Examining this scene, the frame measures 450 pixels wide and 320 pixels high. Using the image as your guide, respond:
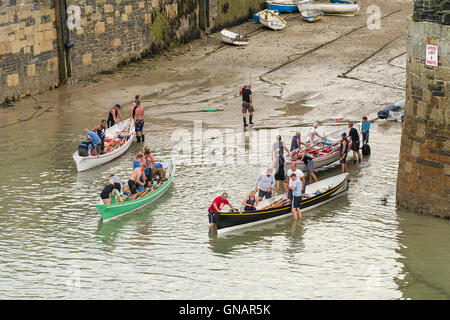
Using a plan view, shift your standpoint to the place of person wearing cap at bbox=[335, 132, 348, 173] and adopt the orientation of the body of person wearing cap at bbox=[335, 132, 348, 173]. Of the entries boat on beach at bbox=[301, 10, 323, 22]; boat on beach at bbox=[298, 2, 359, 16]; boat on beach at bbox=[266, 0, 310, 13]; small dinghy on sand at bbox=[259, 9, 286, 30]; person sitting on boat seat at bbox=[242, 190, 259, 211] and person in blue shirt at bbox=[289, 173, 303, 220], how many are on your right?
4

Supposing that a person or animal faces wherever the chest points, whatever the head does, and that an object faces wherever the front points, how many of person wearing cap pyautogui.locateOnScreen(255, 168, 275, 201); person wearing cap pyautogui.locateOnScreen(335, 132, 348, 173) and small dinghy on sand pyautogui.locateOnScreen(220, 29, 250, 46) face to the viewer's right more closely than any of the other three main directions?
0

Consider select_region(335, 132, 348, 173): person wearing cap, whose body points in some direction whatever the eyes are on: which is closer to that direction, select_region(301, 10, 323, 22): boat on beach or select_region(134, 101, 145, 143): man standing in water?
the man standing in water

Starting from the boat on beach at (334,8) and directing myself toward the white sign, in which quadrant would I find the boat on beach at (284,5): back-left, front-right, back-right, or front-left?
back-right
